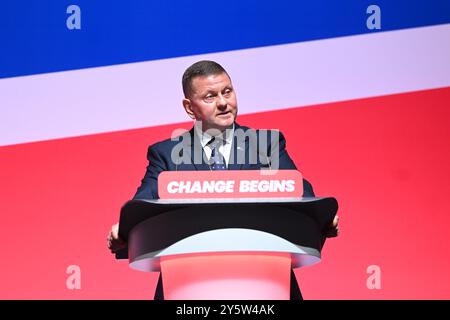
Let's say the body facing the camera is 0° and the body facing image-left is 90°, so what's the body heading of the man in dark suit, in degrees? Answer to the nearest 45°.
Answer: approximately 0°
